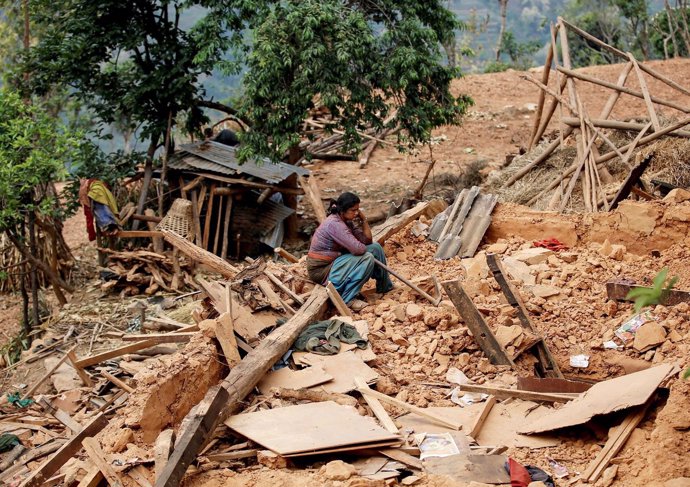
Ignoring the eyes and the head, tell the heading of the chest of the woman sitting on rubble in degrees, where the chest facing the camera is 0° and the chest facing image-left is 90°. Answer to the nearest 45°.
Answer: approximately 270°

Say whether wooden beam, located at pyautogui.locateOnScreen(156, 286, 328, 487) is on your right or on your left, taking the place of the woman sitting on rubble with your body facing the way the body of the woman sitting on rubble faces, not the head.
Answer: on your right

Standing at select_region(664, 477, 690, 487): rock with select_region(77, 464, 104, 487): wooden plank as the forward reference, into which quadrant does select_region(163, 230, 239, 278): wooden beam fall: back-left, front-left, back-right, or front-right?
front-right

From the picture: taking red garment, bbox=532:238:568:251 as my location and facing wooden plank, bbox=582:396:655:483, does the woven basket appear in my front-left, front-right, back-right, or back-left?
back-right
